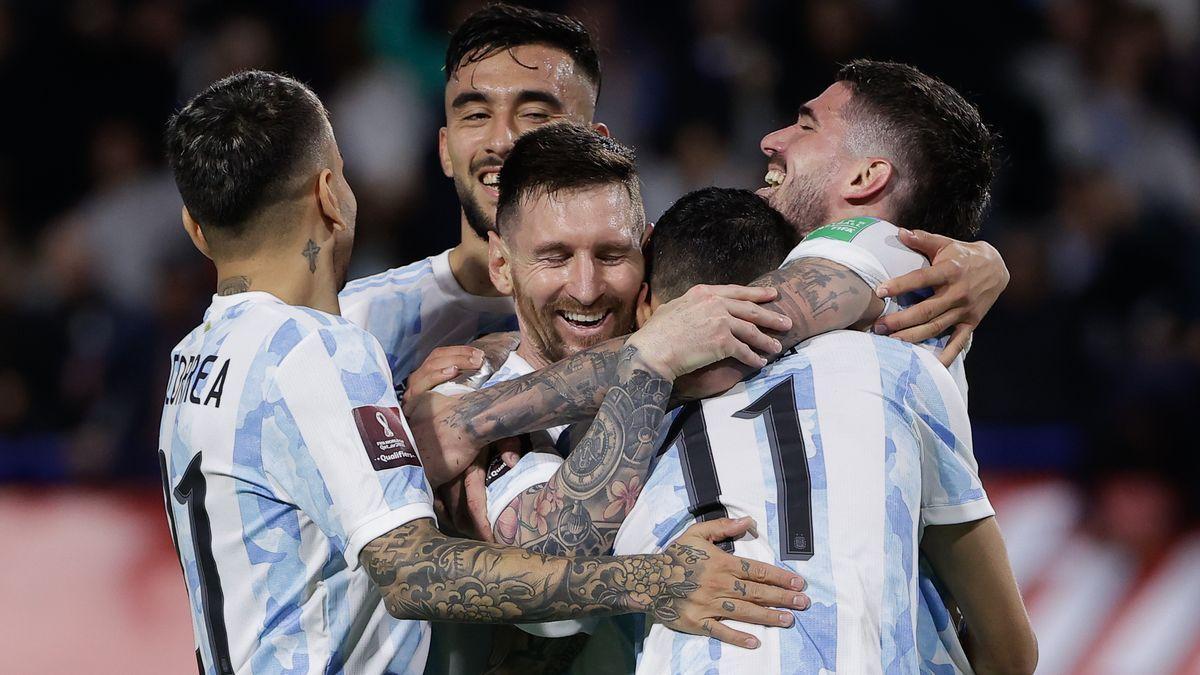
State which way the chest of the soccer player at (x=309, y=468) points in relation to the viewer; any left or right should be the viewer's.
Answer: facing away from the viewer and to the right of the viewer

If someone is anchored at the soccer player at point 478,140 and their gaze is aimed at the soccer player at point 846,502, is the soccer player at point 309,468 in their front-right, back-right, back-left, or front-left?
front-right

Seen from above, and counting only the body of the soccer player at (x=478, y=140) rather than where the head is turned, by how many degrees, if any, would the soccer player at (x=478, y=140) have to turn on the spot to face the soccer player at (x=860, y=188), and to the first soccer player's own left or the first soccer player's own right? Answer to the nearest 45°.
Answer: approximately 45° to the first soccer player's own left

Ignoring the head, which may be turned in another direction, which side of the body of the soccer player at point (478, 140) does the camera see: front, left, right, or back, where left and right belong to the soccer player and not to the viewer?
front

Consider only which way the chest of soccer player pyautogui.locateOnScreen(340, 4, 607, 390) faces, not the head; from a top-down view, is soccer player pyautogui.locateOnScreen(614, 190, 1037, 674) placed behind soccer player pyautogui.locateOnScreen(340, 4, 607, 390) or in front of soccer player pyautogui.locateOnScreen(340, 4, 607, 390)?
in front

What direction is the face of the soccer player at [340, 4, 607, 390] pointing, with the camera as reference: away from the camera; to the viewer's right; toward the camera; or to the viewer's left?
toward the camera

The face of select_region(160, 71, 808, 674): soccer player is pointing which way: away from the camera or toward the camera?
away from the camera

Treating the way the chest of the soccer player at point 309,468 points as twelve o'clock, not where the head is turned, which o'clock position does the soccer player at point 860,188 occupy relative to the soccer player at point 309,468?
the soccer player at point 860,188 is roughly at 1 o'clock from the soccer player at point 309,468.

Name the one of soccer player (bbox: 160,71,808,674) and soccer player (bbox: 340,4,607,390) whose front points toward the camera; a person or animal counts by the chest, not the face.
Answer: soccer player (bbox: 340,4,607,390)

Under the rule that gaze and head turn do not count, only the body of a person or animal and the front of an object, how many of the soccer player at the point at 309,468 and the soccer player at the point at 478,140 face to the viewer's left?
0

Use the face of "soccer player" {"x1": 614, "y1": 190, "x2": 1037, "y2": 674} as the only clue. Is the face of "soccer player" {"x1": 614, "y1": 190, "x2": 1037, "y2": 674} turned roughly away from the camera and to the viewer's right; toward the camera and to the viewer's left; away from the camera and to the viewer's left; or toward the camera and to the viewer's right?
away from the camera and to the viewer's left
